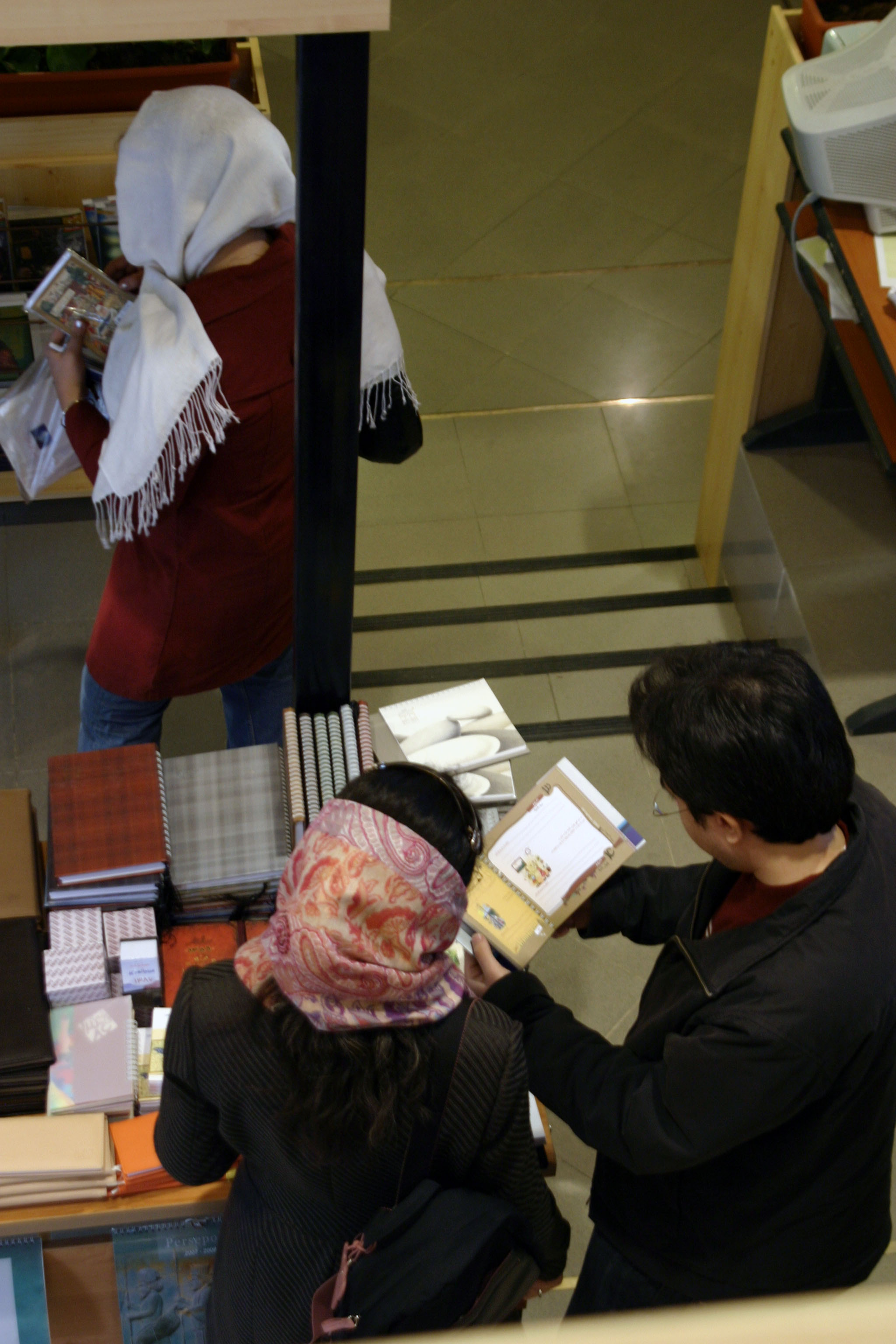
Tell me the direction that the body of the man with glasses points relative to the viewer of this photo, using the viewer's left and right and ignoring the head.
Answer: facing to the left of the viewer

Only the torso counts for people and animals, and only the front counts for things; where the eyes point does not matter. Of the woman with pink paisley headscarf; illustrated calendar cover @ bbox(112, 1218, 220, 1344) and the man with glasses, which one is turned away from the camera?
the woman with pink paisley headscarf

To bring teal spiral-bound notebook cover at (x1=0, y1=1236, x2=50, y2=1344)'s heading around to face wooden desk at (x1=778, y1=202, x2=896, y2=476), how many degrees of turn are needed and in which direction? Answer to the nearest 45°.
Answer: approximately 135° to its left

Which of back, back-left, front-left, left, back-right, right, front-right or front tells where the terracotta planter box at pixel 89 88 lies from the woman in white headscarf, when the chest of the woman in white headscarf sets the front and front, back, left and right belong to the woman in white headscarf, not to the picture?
front-right

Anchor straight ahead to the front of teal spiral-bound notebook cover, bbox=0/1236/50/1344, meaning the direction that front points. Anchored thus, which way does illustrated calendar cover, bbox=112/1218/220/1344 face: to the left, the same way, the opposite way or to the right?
the same way

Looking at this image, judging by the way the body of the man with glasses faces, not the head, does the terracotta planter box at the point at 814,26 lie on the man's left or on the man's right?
on the man's right

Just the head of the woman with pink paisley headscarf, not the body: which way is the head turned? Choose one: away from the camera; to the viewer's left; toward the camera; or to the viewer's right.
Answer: away from the camera

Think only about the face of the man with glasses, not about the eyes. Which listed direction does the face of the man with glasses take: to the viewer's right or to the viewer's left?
to the viewer's left

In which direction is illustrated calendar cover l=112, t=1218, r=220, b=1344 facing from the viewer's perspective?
toward the camera

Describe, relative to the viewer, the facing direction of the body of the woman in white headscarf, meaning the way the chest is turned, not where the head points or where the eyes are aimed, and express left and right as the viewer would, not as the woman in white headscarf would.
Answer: facing away from the viewer and to the left of the viewer
